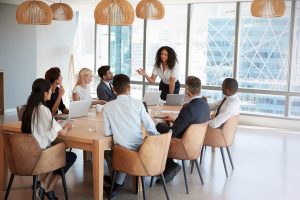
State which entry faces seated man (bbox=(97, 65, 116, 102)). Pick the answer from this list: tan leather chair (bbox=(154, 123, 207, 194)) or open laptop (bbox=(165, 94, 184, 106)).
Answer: the tan leather chair

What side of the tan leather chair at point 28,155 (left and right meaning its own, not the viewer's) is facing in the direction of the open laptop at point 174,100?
front

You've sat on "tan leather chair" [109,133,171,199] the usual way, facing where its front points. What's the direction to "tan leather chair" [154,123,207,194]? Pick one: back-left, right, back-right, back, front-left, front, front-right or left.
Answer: right

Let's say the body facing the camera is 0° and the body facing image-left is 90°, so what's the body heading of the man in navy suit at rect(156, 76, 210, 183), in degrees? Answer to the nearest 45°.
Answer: approximately 135°

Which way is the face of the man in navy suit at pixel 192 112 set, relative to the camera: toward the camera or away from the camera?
away from the camera

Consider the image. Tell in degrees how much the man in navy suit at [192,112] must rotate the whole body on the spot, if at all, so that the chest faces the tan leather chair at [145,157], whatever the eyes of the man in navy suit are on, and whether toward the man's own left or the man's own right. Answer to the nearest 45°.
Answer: approximately 90° to the man's own left

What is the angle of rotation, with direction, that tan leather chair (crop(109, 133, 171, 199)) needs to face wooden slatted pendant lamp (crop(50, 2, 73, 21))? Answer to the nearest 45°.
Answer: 0° — it already faces it

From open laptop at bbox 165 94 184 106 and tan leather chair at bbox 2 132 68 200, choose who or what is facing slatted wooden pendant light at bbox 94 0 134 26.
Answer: the tan leather chair

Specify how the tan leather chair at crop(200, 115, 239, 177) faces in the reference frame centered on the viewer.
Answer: facing away from the viewer and to the left of the viewer

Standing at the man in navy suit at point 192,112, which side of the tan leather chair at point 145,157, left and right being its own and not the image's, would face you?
right

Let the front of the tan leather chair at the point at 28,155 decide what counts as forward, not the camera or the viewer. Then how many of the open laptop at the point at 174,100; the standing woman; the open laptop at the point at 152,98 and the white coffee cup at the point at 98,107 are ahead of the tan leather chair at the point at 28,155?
4

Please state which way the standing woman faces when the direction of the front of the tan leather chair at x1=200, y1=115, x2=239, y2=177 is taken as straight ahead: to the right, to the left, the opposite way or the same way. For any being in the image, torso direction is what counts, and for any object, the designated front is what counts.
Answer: to the left

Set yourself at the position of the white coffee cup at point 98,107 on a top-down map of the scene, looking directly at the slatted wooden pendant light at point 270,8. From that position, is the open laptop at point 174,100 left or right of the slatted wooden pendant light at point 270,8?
left

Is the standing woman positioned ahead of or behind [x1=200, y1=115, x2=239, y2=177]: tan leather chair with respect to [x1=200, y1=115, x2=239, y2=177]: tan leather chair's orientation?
ahead

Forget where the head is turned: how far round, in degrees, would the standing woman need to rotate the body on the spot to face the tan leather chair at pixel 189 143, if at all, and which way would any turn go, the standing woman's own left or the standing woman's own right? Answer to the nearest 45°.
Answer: approximately 45° to the standing woman's own left
